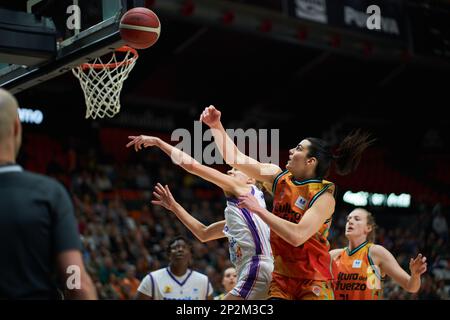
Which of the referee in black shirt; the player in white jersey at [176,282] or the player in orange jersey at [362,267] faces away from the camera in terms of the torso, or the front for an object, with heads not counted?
the referee in black shirt

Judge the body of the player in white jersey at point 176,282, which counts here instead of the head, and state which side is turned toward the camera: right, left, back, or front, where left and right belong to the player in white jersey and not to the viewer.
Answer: front

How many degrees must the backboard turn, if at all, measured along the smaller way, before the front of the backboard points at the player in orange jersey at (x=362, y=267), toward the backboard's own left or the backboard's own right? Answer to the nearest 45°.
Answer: approximately 45° to the backboard's own right

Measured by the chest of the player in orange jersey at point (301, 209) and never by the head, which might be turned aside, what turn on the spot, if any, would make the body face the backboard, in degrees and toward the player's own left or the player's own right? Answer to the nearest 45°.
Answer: approximately 45° to the player's own right

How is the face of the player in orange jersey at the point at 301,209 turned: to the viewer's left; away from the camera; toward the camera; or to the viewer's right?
to the viewer's left

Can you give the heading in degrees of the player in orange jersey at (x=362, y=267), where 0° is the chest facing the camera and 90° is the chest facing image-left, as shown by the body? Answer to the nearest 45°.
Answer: approximately 45°

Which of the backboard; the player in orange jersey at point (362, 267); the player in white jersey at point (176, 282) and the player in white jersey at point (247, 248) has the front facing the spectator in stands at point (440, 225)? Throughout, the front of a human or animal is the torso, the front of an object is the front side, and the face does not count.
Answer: the backboard

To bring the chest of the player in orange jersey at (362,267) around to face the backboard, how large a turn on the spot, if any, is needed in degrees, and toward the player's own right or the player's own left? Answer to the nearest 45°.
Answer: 0° — they already face it

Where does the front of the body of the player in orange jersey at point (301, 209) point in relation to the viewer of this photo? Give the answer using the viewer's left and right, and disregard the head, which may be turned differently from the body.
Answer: facing the viewer and to the left of the viewer

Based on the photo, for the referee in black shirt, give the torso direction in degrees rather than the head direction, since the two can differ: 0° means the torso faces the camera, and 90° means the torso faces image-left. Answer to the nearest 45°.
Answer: approximately 180°

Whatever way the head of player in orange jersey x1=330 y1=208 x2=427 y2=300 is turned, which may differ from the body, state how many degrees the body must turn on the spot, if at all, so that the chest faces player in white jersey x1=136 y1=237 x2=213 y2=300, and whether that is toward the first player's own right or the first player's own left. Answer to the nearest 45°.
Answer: approximately 90° to the first player's own right

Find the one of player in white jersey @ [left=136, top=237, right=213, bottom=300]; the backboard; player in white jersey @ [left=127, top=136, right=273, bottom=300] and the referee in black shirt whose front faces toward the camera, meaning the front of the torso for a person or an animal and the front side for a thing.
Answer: player in white jersey @ [left=136, top=237, right=213, bottom=300]

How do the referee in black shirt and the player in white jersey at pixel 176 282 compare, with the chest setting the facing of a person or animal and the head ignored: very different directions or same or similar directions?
very different directions

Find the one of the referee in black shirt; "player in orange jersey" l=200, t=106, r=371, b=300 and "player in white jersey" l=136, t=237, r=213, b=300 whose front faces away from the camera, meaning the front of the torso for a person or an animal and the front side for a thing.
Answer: the referee in black shirt

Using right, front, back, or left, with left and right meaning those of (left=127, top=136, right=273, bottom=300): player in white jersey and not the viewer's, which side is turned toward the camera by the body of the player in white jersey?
left
